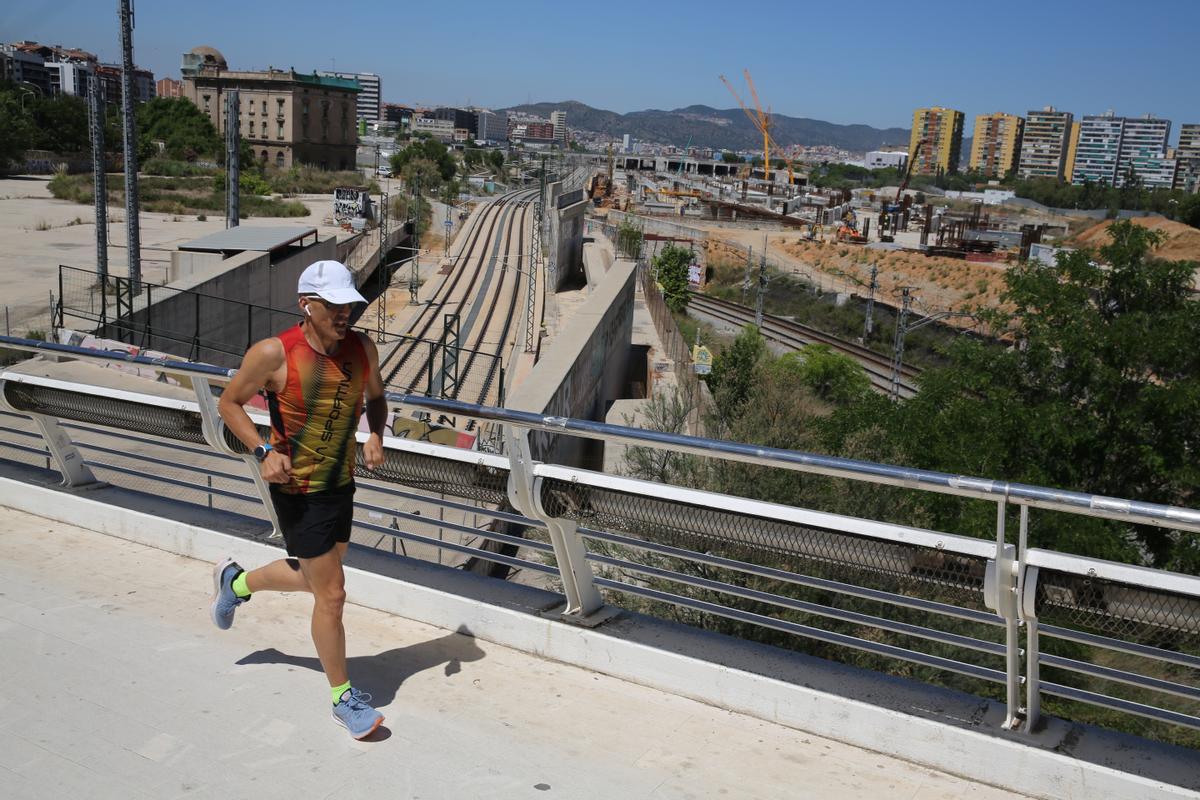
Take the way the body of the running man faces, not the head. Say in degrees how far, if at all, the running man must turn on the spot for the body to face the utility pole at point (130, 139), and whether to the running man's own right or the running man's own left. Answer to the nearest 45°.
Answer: approximately 135° to the running man's own left

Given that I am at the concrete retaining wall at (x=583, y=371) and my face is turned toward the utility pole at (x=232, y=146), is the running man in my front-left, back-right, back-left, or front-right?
back-left

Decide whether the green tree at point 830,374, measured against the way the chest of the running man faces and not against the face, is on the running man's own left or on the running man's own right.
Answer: on the running man's own left

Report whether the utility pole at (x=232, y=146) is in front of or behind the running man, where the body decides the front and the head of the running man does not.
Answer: behind

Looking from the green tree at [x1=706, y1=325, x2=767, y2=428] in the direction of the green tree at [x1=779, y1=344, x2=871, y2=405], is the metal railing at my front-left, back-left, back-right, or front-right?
back-right

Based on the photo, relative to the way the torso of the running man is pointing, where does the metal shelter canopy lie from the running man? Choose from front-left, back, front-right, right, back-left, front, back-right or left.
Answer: back-left

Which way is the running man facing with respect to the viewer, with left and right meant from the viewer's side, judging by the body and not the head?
facing the viewer and to the right of the viewer
